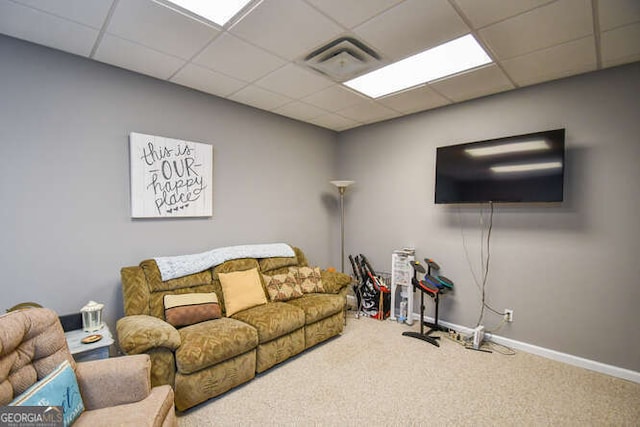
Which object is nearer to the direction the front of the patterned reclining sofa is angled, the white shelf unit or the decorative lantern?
the white shelf unit

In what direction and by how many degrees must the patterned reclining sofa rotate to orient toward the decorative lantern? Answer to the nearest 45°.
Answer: approximately 135° to its right

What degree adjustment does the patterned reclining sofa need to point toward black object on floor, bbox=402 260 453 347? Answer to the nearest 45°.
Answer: approximately 45° to its left

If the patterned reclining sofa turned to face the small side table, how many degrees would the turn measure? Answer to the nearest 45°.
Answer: approximately 135° to its right

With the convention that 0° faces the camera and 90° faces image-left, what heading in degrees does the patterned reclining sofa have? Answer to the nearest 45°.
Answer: approximately 315°

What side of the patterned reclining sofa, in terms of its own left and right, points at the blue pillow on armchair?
right

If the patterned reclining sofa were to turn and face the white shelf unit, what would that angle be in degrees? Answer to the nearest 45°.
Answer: approximately 45° to its left

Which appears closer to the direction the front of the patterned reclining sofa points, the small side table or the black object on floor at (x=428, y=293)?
the black object on floor
